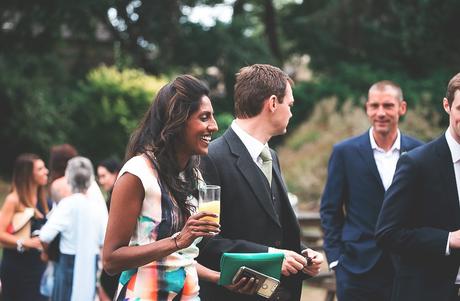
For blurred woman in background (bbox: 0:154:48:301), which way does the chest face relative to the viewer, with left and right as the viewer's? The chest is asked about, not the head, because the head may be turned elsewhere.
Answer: facing to the right of the viewer

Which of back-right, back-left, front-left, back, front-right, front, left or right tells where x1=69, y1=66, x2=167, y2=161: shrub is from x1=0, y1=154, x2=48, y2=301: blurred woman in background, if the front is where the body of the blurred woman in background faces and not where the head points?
left

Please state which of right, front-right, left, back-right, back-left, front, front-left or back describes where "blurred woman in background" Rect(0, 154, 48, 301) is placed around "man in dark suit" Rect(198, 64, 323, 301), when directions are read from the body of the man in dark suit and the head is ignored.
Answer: back

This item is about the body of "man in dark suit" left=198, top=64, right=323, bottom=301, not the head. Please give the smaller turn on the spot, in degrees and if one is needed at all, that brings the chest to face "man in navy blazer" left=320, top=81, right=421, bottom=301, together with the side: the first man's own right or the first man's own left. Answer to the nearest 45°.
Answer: approximately 90° to the first man's own left

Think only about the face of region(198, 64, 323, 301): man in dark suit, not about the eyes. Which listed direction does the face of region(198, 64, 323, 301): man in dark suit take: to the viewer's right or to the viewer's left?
to the viewer's right

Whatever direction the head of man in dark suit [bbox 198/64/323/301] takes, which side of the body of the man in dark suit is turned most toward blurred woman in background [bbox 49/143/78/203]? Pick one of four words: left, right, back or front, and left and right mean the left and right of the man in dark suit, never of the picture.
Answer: back

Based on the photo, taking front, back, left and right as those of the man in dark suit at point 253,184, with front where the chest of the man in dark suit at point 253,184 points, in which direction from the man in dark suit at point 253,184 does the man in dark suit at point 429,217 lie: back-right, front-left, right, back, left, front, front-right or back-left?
front-left

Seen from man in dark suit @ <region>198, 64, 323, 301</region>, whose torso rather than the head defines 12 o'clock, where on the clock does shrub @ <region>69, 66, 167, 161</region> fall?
The shrub is roughly at 7 o'clock from the man in dark suit.
